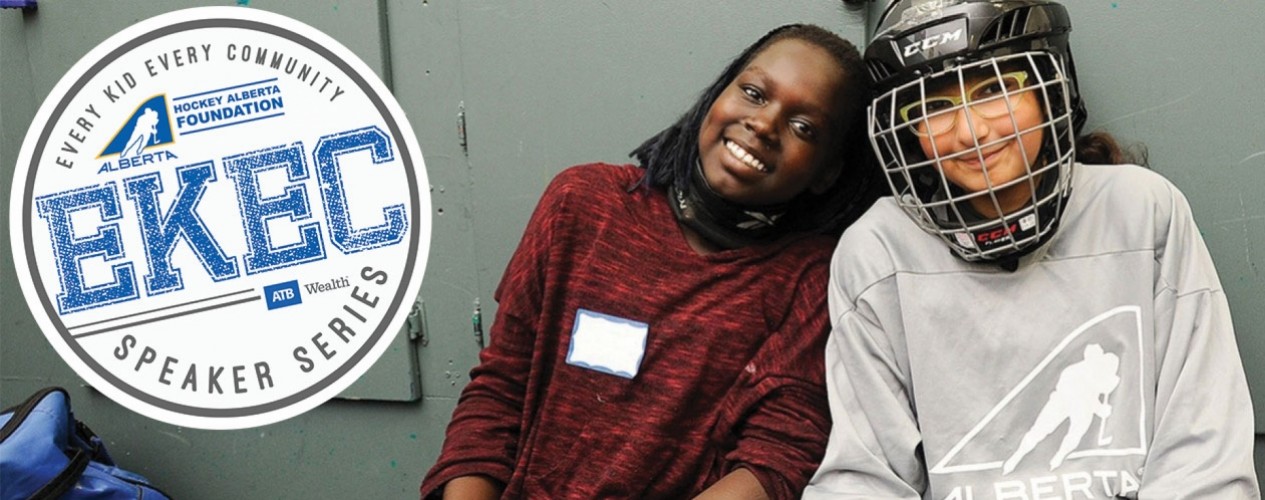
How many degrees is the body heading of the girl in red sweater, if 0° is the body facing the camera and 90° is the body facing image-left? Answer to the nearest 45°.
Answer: approximately 0°

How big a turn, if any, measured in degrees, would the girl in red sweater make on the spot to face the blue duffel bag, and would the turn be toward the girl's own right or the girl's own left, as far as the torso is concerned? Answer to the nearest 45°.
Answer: approximately 90° to the girl's own right
